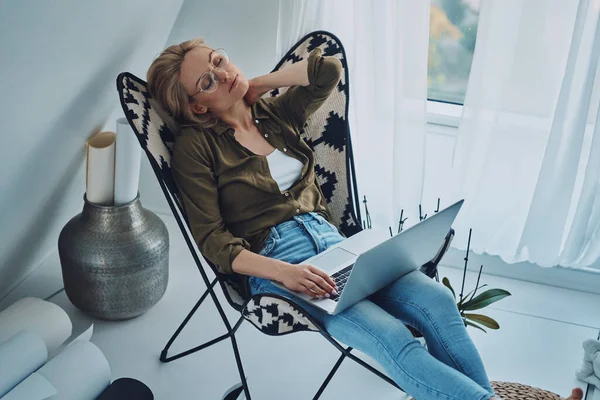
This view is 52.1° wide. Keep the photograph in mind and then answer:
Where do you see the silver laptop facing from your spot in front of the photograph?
facing away from the viewer and to the left of the viewer

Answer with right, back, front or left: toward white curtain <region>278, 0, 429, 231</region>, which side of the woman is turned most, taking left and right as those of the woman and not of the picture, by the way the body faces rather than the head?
left

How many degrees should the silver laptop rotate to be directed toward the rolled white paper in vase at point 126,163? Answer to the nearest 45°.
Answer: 0° — it already faces it

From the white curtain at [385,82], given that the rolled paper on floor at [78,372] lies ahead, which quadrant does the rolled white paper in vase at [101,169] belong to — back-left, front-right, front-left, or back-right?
front-right

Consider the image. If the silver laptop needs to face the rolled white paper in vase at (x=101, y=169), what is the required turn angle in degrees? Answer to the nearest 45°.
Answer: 0° — it already faces it

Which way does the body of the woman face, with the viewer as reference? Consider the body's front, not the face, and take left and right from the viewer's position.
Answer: facing the viewer and to the right of the viewer

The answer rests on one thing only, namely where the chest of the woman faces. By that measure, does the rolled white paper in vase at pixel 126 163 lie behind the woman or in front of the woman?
behind

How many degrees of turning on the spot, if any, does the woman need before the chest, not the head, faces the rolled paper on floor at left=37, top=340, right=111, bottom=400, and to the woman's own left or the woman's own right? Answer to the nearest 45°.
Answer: approximately 135° to the woman's own right

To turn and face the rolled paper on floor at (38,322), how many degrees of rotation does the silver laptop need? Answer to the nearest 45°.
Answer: approximately 45° to its left

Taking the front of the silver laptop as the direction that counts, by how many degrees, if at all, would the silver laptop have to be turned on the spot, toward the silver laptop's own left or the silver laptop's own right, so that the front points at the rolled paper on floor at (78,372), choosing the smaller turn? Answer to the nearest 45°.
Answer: approximately 45° to the silver laptop's own left

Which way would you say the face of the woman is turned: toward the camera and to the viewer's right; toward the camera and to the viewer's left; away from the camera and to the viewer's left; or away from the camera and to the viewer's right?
toward the camera and to the viewer's right
